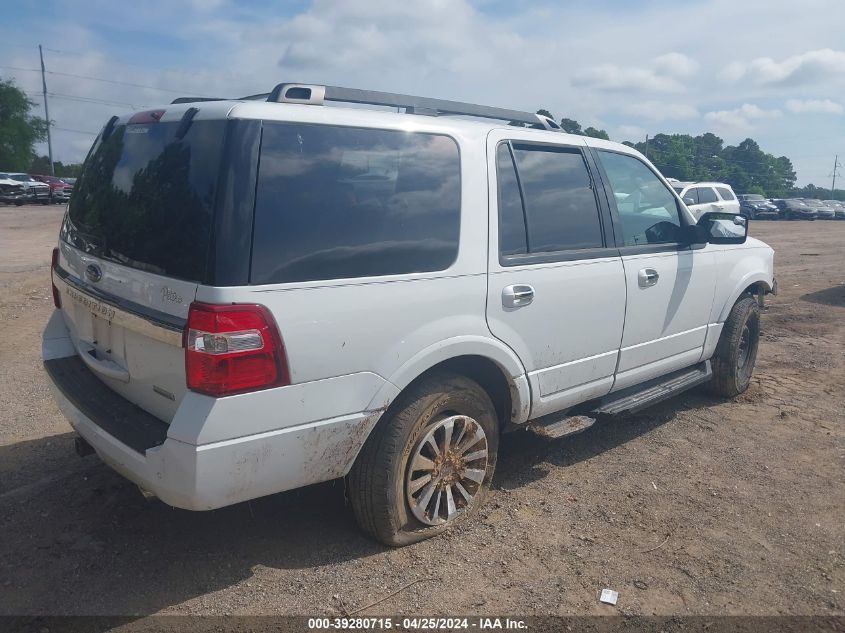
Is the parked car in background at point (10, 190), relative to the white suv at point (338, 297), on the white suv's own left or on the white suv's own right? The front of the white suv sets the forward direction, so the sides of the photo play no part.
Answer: on the white suv's own left

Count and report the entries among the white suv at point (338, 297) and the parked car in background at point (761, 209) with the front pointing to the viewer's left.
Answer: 0

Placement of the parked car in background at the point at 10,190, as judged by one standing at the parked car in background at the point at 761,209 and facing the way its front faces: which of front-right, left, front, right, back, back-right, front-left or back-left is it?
right

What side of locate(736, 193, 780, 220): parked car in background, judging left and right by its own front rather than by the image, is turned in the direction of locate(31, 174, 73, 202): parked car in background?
right

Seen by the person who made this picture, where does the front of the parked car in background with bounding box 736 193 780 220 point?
facing the viewer and to the right of the viewer

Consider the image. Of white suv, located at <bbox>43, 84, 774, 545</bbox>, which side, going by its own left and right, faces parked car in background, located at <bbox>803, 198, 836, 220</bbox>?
front

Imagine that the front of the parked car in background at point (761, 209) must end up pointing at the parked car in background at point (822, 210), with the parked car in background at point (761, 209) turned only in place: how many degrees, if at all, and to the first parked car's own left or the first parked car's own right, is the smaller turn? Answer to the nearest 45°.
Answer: approximately 90° to the first parked car's own left

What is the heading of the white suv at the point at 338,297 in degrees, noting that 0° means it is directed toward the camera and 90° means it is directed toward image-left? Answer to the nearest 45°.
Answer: approximately 225°

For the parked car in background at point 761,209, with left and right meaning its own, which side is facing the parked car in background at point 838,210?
left

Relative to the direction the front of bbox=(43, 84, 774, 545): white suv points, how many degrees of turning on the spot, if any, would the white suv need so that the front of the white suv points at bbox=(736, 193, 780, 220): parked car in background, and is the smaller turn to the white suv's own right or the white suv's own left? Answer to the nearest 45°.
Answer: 0° — it already faces it

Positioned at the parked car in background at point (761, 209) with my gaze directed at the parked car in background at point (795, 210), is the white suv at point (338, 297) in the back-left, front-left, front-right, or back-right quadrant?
back-right

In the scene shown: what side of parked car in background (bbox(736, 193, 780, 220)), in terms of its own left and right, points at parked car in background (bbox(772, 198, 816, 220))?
left

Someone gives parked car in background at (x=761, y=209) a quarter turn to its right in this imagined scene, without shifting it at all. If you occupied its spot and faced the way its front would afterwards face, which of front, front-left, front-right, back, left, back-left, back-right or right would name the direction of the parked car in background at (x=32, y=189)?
front

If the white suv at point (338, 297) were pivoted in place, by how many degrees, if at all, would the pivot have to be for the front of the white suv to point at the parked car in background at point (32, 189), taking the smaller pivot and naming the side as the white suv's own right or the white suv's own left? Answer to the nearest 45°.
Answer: approximately 90° to the white suv's own left
